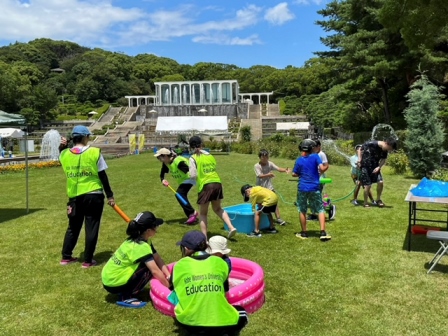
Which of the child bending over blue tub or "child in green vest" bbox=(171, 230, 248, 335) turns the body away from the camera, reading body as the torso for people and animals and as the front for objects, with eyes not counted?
the child in green vest

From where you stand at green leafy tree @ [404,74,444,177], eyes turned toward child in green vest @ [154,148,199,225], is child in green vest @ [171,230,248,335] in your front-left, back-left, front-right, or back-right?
front-left

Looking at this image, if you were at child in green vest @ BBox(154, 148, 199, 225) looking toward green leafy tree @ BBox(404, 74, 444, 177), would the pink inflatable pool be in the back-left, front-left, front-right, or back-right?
back-right

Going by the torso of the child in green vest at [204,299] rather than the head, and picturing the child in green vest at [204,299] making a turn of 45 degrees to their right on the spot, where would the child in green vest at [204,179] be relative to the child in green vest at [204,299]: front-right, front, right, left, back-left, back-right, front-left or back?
front-left

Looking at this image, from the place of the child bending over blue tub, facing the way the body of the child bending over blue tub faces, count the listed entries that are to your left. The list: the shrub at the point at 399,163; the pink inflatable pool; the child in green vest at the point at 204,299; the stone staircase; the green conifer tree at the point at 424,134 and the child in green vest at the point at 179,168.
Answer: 2

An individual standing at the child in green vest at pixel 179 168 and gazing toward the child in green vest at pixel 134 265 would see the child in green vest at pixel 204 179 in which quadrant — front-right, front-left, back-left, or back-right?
front-left

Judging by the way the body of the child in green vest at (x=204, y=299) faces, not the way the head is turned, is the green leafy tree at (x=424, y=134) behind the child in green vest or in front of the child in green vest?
in front

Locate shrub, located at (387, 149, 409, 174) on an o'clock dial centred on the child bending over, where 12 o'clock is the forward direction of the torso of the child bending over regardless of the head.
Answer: The shrub is roughly at 4 o'clock from the child bending over.

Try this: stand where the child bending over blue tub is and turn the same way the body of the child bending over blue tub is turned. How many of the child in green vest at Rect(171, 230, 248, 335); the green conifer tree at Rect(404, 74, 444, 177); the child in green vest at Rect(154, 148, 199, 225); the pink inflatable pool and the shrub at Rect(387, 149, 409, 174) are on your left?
2

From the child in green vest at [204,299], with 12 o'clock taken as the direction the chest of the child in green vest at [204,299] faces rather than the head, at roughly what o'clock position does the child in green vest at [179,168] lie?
the child in green vest at [179,168] is roughly at 12 o'clock from the child in green vest at [204,299].

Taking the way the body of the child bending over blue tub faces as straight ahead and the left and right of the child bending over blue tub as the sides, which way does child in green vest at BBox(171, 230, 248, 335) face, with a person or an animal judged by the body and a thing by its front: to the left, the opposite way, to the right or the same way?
to the right

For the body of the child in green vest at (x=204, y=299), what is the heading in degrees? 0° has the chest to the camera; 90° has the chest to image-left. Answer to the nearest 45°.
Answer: approximately 180°

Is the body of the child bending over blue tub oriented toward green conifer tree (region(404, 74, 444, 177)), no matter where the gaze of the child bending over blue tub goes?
no

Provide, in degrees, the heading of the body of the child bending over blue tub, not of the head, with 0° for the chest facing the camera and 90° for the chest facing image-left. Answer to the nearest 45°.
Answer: approximately 90°

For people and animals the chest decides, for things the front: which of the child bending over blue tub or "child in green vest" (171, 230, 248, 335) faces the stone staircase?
the child in green vest
